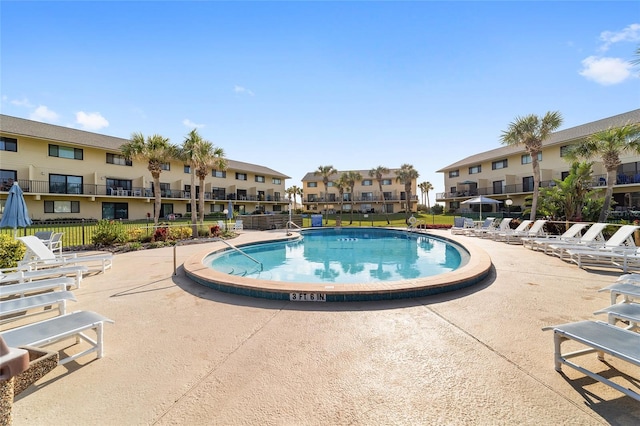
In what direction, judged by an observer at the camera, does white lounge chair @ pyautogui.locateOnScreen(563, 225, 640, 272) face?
facing to the left of the viewer

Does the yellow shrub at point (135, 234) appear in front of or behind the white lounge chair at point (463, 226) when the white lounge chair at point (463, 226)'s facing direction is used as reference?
in front

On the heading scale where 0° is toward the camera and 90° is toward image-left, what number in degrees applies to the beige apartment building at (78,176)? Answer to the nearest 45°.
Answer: approximately 315°

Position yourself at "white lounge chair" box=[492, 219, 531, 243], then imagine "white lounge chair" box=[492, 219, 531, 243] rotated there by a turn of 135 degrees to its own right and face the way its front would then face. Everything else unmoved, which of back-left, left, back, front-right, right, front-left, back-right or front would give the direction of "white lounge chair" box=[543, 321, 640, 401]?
back

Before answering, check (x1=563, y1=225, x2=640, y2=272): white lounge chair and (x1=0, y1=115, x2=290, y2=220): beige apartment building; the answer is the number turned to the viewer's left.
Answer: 1

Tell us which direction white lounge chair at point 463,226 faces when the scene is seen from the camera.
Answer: facing the viewer and to the left of the viewer

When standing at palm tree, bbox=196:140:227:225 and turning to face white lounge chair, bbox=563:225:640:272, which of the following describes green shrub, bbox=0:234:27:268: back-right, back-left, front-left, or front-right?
front-right

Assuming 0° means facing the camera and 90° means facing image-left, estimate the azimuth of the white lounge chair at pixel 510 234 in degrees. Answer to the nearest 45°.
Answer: approximately 45°

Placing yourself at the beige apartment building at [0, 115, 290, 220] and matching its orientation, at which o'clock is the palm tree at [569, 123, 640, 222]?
The palm tree is roughly at 12 o'clock from the beige apartment building.

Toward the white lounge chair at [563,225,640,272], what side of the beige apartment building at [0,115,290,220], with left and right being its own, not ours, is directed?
front

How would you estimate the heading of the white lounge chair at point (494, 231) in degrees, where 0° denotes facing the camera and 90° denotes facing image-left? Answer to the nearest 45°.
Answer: approximately 45°

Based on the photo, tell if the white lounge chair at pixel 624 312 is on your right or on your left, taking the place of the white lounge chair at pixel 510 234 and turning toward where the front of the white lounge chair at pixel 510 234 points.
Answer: on your left

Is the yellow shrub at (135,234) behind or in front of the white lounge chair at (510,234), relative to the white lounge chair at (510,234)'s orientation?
in front

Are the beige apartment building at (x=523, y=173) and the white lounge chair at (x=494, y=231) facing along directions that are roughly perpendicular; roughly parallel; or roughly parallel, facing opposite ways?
roughly parallel
